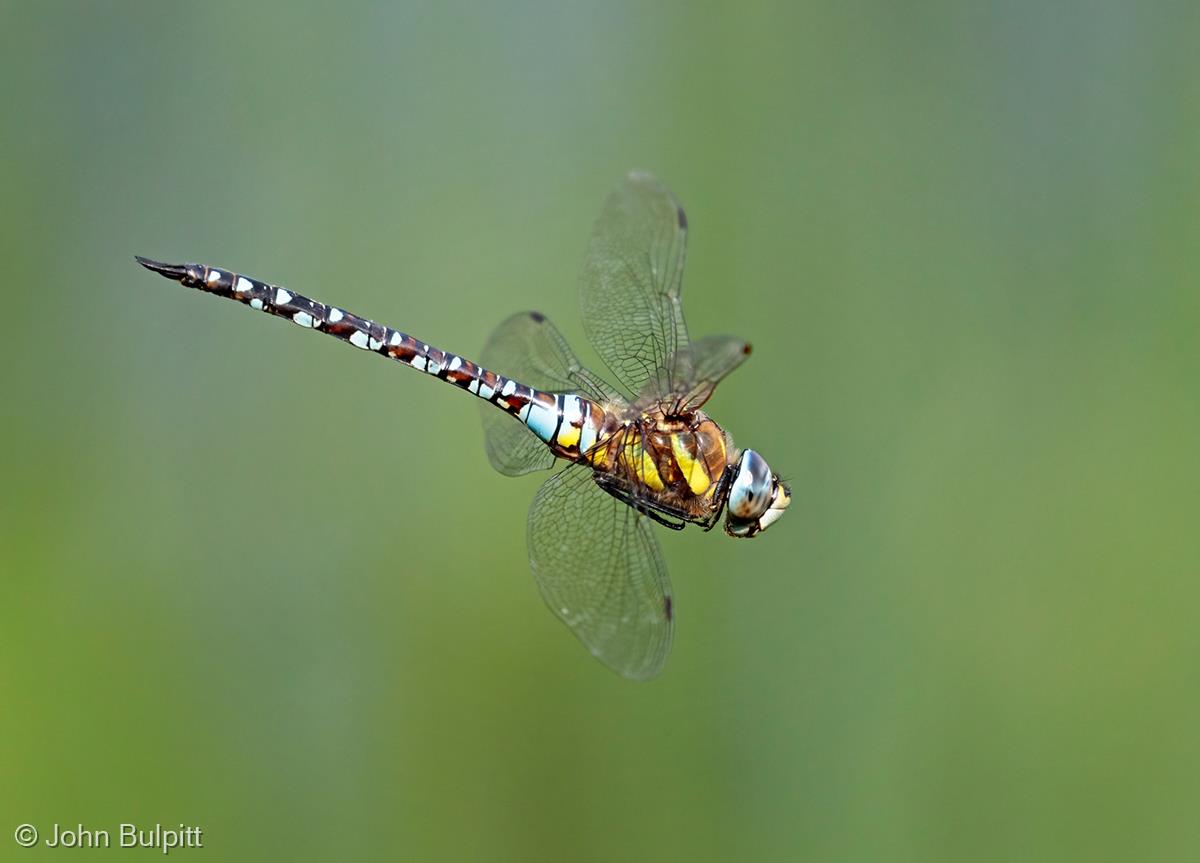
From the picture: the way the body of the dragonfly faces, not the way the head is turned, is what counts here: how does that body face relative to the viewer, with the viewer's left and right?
facing to the right of the viewer
